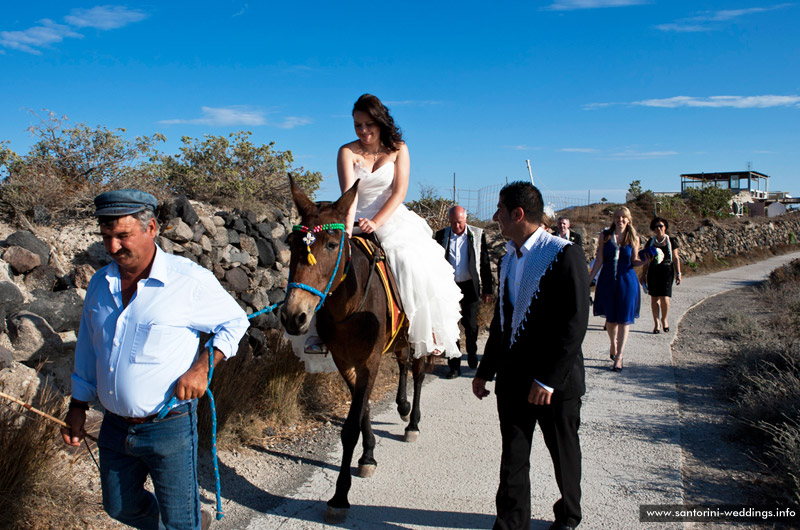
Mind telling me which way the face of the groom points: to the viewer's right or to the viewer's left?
to the viewer's left

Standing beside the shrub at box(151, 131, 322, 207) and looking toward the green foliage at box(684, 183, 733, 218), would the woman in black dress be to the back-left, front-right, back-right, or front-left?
front-right

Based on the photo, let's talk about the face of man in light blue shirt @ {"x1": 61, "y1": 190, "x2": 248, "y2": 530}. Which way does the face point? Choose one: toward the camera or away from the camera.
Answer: toward the camera

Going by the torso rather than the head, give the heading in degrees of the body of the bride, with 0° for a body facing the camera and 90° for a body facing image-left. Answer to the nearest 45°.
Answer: approximately 45°

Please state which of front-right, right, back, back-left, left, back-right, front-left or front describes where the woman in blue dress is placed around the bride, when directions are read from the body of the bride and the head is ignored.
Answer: back

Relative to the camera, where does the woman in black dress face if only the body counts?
toward the camera

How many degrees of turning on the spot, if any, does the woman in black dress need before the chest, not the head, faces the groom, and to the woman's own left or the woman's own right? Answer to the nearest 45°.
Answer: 0° — they already face them

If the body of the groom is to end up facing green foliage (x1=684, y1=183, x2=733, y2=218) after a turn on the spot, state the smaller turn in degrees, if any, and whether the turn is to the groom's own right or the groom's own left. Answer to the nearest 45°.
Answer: approximately 135° to the groom's own right

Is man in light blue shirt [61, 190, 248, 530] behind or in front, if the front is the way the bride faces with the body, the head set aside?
in front

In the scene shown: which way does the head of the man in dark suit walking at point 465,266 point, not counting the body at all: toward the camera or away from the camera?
toward the camera

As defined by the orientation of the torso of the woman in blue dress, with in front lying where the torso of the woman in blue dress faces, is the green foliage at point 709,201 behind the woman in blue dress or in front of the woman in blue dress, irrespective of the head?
behind

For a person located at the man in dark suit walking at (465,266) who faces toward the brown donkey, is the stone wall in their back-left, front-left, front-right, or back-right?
front-right
